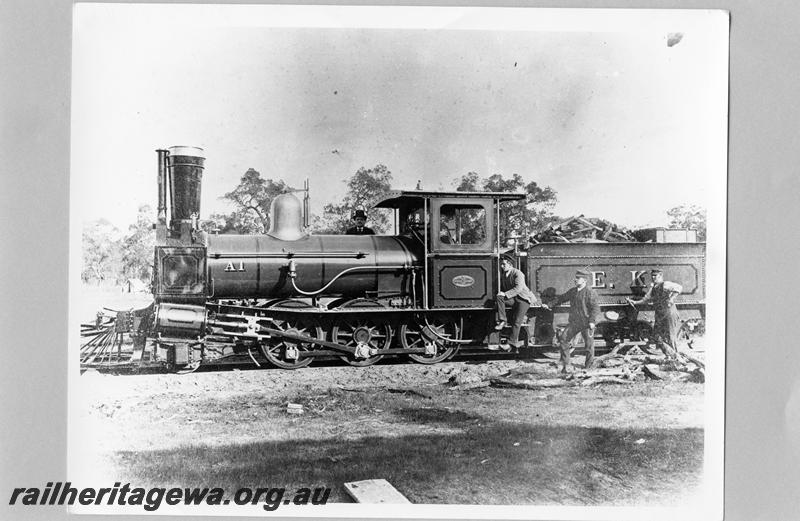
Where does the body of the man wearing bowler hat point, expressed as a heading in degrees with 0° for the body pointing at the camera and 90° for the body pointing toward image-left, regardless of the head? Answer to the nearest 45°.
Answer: approximately 0°

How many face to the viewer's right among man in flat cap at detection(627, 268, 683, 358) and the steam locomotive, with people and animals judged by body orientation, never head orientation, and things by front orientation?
0

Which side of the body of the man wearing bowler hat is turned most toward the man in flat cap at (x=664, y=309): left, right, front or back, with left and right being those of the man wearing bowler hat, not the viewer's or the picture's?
left

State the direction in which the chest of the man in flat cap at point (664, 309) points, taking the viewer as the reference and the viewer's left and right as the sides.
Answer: facing the viewer and to the left of the viewer

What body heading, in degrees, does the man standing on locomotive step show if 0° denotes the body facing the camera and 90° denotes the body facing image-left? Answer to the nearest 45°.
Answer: approximately 45°

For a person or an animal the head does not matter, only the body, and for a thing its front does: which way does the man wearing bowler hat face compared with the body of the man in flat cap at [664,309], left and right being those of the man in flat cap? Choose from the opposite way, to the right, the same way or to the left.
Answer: to the left

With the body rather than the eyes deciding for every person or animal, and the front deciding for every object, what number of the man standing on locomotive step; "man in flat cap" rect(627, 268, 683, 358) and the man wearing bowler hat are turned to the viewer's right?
0

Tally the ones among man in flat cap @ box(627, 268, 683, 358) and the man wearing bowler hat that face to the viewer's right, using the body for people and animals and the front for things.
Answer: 0

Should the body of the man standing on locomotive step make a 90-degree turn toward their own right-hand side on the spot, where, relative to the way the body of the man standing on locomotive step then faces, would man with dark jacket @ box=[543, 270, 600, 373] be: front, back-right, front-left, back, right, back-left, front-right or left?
back-right

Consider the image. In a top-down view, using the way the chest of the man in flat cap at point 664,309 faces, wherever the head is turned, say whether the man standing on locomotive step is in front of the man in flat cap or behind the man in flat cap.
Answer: in front

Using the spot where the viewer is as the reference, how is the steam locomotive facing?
facing to the left of the viewer

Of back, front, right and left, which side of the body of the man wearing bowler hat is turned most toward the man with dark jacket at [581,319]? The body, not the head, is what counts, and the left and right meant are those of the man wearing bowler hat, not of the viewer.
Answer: left
